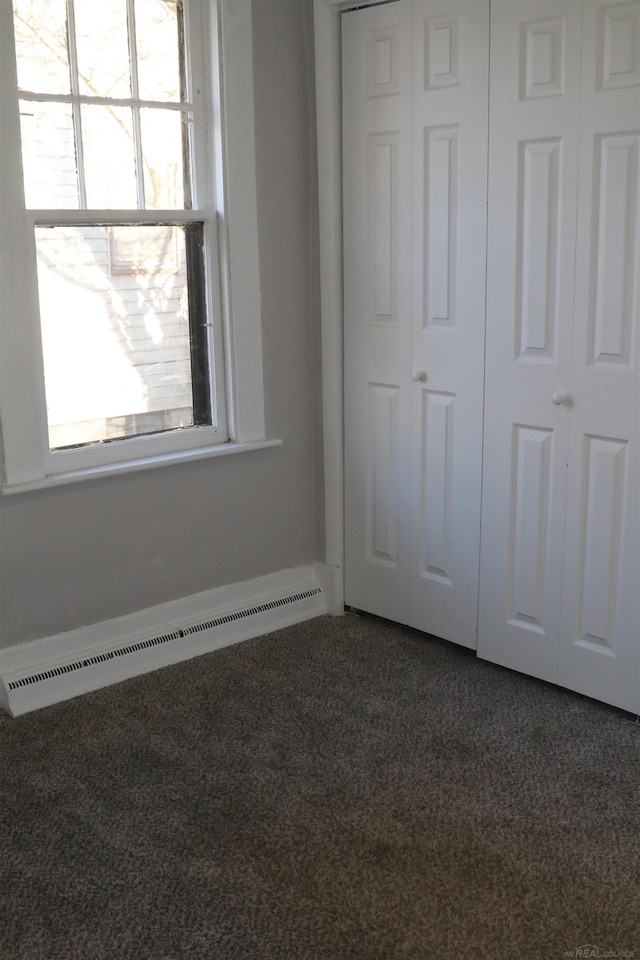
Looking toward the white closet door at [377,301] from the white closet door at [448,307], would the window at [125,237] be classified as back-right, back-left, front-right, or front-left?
front-left

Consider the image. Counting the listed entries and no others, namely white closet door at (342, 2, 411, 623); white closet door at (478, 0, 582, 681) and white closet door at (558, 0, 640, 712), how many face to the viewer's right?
0

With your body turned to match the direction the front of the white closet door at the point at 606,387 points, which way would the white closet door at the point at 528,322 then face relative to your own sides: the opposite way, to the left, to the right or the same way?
the same way

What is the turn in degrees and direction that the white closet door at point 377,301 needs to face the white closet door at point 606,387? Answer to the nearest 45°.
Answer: approximately 90° to its left

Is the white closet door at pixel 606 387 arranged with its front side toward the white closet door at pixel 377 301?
no

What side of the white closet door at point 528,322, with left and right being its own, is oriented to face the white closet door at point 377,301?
right

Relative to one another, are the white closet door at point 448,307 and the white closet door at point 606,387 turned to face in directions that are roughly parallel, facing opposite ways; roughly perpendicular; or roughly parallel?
roughly parallel

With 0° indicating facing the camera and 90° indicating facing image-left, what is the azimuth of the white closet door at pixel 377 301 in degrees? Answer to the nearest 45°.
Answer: approximately 45°

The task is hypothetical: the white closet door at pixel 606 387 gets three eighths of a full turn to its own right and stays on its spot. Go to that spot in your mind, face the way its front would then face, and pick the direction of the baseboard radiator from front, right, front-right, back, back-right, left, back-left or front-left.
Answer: left

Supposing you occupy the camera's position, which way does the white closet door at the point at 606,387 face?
facing the viewer and to the left of the viewer

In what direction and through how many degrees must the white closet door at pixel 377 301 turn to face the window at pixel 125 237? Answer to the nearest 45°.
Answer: approximately 45° to its right

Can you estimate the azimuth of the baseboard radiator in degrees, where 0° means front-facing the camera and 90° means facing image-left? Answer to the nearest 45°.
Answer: approximately 315°
